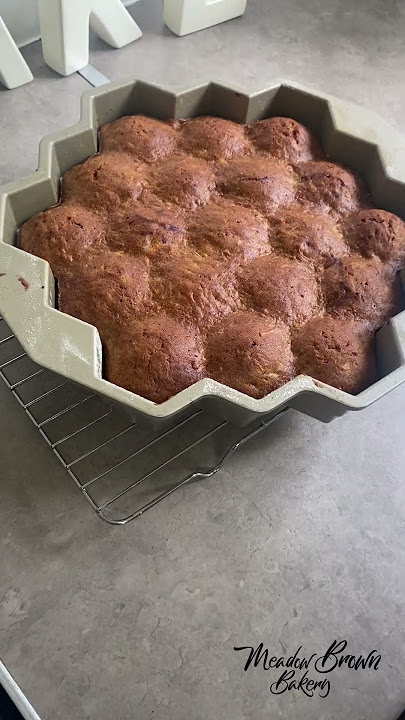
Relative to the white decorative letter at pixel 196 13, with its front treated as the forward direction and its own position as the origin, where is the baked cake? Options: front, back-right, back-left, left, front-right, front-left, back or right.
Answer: front-right

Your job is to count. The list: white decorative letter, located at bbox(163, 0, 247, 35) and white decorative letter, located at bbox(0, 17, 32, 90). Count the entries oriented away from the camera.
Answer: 0

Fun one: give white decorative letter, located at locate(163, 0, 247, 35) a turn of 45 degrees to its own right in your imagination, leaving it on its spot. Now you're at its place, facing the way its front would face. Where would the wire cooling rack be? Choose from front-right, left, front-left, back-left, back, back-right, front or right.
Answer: front

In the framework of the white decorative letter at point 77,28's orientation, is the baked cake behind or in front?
in front

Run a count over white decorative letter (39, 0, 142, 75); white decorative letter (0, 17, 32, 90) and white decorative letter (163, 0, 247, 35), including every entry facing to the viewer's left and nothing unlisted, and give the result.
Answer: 0

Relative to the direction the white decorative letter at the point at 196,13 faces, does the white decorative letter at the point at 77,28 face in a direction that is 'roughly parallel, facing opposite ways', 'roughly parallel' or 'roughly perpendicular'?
roughly parallel

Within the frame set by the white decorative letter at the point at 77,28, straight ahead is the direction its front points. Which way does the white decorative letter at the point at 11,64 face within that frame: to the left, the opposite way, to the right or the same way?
the same way

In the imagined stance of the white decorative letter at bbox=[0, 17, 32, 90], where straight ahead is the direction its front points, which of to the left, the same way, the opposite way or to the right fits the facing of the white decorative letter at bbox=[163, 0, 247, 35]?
the same way

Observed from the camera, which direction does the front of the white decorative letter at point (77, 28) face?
facing the viewer and to the right of the viewer

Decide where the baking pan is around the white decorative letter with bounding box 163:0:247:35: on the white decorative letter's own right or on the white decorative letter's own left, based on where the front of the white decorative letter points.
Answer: on the white decorative letter's own right
